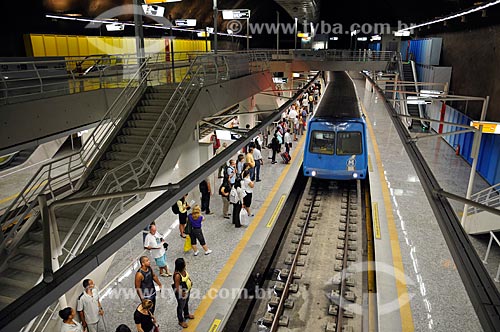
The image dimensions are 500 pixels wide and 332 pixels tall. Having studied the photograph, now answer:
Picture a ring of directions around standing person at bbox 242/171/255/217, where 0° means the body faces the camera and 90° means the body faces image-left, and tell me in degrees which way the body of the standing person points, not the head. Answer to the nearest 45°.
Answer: approximately 270°

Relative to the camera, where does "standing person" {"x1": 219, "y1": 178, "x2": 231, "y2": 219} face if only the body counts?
to the viewer's right

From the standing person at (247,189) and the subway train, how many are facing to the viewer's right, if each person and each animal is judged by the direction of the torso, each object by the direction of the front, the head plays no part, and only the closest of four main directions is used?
1

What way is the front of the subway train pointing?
toward the camera

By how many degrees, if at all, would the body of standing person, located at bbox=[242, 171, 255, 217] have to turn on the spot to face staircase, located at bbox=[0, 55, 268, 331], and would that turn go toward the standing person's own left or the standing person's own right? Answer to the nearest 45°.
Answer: approximately 135° to the standing person's own right

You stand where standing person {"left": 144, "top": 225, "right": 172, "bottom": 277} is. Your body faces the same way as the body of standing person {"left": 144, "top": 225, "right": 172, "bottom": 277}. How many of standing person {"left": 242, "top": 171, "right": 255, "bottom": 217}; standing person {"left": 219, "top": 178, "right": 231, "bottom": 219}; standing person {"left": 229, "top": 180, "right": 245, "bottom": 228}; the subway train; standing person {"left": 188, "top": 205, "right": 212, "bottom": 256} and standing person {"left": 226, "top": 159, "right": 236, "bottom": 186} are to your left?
6

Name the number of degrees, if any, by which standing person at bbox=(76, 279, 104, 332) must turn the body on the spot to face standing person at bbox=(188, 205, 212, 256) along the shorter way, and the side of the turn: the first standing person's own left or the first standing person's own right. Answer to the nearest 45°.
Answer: approximately 90° to the first standing person's own left

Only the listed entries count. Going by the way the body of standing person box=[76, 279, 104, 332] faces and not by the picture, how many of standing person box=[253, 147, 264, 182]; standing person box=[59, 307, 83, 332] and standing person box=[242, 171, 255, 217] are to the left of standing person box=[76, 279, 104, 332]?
2

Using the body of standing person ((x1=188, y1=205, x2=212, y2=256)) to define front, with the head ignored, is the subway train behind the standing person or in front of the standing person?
in front

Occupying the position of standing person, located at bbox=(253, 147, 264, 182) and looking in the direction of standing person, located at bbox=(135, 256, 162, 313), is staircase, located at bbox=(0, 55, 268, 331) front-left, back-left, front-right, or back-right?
front-right

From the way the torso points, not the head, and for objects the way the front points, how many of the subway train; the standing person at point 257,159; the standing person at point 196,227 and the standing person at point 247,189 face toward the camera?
1

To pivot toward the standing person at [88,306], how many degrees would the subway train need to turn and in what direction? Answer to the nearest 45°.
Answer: approximately 45° to its right

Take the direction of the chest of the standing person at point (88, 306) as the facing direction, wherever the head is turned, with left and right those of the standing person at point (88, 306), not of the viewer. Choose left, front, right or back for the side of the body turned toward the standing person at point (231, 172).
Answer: left
